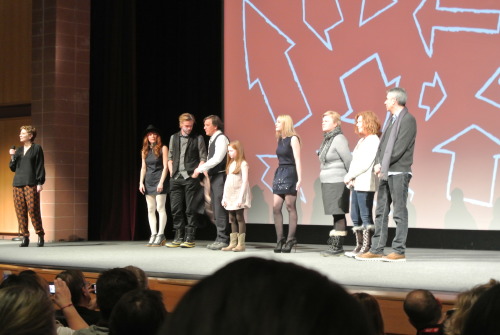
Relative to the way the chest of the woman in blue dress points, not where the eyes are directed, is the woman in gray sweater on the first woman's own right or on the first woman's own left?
on the first woman's own left

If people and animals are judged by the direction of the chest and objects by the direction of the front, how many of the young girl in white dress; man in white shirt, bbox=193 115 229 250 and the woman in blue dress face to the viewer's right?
0

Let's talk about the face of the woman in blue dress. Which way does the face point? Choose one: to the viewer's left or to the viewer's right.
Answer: to the viewer's left

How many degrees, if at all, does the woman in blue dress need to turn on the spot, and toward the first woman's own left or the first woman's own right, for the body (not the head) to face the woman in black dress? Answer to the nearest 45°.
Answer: approximately 90° to the first woman's own right

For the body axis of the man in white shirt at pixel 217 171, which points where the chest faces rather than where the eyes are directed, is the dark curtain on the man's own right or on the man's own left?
on the man's own right

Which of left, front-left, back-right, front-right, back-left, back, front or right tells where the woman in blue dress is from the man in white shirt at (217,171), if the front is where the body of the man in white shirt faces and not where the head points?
back-left

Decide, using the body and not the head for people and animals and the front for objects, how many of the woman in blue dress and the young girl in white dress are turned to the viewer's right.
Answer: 0

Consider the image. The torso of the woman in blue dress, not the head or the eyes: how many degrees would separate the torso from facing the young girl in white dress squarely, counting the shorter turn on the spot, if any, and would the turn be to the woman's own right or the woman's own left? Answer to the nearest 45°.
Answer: approximately 90° to the woman's own right

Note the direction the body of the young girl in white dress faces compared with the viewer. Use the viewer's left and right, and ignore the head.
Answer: facing the viewer and to the left of the viewer

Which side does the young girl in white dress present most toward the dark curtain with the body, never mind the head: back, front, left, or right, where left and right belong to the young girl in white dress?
right

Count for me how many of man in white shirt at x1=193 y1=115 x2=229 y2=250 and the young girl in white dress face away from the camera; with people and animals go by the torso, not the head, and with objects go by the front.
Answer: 0

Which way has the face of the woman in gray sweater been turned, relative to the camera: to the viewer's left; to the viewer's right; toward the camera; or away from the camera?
to the viewer's left
